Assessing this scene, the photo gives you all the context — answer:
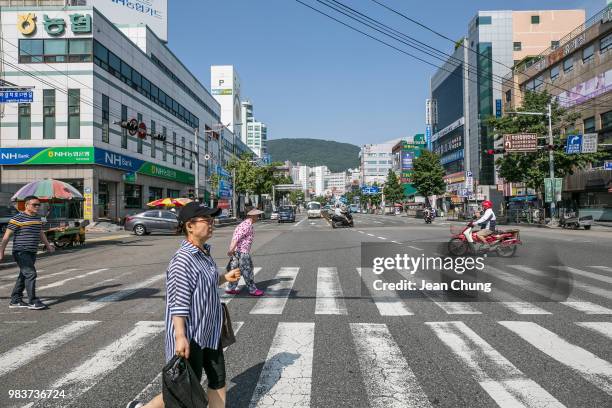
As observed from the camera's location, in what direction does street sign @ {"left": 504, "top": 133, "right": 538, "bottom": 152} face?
facing the viewer

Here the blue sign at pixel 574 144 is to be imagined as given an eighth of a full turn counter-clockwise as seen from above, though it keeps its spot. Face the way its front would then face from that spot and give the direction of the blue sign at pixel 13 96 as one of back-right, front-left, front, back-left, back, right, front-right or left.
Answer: right

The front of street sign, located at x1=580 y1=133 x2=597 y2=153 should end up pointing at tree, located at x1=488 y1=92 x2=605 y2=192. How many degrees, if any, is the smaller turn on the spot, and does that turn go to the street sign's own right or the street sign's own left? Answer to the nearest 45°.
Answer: approximately 135° to the street sign's own right

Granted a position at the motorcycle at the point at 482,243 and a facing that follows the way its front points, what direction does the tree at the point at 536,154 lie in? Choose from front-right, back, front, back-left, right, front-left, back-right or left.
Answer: right

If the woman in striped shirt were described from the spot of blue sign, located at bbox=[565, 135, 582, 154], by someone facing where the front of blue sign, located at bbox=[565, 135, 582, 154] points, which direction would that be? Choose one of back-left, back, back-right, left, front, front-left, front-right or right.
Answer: front

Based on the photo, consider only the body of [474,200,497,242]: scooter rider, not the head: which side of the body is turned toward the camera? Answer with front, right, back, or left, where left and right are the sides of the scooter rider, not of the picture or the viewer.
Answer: left

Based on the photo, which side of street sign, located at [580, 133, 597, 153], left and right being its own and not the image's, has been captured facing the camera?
front

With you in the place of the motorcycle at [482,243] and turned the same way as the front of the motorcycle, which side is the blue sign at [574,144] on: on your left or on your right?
on your right

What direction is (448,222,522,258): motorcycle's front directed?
to the viewer's left

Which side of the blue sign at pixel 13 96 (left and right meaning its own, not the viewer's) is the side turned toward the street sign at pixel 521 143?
left
